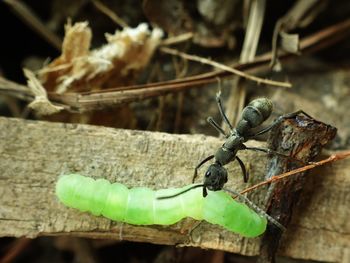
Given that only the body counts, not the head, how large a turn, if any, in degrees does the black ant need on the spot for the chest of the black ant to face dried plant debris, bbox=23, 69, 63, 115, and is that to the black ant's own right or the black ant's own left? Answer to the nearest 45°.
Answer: approximately 45° to the black ant's own right

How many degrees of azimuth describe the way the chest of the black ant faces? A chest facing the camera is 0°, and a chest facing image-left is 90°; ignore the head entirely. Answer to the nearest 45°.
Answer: approximately 45°
